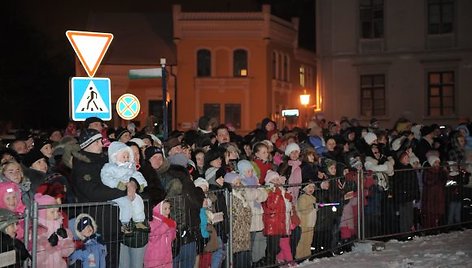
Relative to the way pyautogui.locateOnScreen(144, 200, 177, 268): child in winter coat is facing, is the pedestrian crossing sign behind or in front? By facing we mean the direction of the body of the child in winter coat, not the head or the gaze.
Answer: behind

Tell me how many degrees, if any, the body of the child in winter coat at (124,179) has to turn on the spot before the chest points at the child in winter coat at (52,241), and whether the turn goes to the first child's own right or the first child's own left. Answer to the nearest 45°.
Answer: approximately 90° to the first child's own right

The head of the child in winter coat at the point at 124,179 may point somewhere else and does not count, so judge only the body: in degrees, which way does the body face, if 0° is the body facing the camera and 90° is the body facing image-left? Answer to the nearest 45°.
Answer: approximately 315°

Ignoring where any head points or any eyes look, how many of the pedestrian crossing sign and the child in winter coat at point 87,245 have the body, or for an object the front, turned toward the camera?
2

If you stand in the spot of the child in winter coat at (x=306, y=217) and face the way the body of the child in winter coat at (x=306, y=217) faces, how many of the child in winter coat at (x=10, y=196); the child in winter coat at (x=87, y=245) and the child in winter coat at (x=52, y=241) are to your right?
3

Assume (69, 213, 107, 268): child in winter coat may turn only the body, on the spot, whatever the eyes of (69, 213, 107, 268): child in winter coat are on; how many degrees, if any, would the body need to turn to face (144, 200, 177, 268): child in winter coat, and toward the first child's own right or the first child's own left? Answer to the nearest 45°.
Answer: approximately 135° to the first child's own left

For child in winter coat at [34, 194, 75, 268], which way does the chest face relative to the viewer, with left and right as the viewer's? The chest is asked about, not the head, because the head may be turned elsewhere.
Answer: facing the viewer and to the right of the viewer

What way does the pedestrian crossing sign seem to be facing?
toward the camera

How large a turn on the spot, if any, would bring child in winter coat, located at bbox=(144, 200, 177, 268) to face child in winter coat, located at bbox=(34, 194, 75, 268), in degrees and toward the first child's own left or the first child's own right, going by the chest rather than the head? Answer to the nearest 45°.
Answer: approximately 90° to the first child's own right

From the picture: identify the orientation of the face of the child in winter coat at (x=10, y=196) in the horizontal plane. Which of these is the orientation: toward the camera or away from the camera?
toward the camera

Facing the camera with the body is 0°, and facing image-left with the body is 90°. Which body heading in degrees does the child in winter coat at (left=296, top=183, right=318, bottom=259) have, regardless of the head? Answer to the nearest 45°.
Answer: approximately 315°

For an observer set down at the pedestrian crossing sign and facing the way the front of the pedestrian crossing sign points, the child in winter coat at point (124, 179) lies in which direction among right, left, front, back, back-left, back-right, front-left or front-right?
front

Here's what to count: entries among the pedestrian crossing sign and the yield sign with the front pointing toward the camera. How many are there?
2

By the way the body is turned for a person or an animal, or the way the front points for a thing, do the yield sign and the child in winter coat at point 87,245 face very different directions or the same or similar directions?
same or similar directions

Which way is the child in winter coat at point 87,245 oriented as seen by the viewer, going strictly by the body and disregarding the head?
toward the camera

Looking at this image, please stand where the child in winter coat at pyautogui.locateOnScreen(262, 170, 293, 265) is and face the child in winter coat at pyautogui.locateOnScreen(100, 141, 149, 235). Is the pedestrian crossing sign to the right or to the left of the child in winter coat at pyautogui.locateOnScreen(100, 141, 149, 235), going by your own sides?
right

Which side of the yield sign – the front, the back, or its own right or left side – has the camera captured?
front

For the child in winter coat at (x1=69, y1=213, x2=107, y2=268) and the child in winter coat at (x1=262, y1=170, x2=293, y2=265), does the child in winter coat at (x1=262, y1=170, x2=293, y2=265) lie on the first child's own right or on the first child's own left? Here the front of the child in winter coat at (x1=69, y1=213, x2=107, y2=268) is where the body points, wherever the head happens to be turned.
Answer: on the first child's own left
